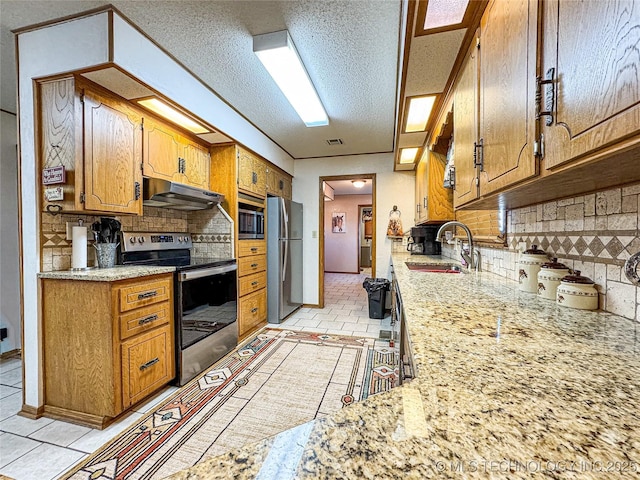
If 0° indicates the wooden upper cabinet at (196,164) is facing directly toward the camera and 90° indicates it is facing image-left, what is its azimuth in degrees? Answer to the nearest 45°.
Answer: approximately 315°

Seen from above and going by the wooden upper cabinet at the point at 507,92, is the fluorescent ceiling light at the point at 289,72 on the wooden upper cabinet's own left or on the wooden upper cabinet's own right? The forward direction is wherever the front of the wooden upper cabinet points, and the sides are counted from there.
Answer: on the wooden upper cabinet's own right

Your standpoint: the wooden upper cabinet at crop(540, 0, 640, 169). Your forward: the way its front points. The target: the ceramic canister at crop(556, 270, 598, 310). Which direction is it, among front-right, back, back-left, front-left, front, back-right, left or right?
back-right

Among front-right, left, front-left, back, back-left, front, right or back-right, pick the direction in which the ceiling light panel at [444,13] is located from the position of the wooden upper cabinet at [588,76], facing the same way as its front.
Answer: right

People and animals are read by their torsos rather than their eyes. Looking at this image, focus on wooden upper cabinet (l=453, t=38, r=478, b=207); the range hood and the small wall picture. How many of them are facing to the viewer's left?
1

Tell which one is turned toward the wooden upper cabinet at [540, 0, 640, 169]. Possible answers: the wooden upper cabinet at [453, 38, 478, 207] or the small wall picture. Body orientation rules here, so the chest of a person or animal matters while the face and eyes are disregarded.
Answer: the small wall picture

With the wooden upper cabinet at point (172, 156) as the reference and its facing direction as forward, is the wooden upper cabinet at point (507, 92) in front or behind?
in front

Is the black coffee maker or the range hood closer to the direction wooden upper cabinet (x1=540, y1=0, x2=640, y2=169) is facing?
the range hood

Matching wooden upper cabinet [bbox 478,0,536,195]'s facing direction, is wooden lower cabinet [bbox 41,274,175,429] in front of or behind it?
in front

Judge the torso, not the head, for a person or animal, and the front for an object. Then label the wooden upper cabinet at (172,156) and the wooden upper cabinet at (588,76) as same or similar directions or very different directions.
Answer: very different directions

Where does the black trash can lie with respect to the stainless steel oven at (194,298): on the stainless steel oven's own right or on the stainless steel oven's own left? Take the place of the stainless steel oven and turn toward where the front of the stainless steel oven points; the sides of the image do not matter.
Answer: on the stainless steel oven's own left

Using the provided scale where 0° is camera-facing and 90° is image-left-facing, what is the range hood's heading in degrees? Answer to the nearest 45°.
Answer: approximately 315°
